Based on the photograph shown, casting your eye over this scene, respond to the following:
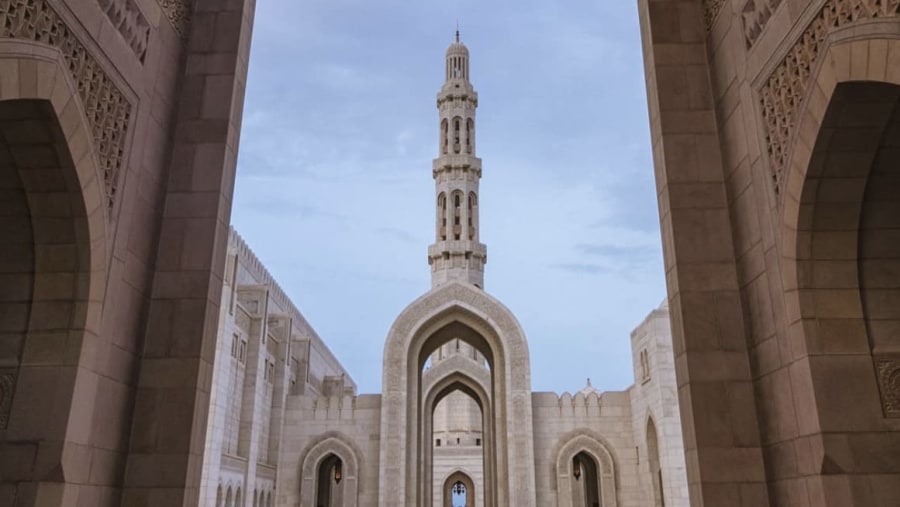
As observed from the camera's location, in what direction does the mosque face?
facing the viewer
